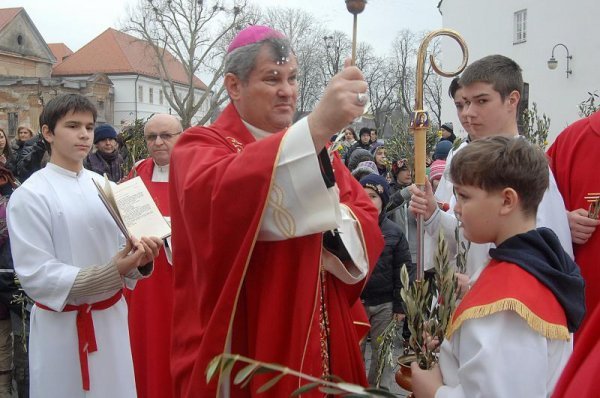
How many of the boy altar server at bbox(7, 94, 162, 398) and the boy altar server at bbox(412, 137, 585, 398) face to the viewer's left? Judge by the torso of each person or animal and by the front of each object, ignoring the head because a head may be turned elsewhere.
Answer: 1

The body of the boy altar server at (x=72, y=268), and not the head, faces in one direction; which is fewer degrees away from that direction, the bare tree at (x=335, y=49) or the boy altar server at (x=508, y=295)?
the boy altar server

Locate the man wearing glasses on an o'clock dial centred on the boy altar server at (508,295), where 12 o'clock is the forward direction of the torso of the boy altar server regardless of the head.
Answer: The man wearing glasses is roughly at 1 o'clock from the boy altar server.

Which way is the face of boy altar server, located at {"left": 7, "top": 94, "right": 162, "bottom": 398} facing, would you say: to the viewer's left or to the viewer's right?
to the viewer's right

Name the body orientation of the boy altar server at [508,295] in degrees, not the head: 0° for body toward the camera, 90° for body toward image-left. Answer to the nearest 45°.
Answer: approximately 90°

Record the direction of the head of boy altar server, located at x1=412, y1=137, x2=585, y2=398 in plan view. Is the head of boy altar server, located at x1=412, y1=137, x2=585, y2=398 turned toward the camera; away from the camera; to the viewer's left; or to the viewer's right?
to the viewer's left

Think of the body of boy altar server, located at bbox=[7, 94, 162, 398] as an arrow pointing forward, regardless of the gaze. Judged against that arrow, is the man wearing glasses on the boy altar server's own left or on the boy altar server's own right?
on the boy altar server's own left

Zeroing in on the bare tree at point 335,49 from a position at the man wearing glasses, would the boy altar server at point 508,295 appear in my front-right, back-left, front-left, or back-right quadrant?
back-right

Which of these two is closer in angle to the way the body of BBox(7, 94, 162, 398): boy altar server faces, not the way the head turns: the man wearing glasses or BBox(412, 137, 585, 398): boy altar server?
the boy altar server
